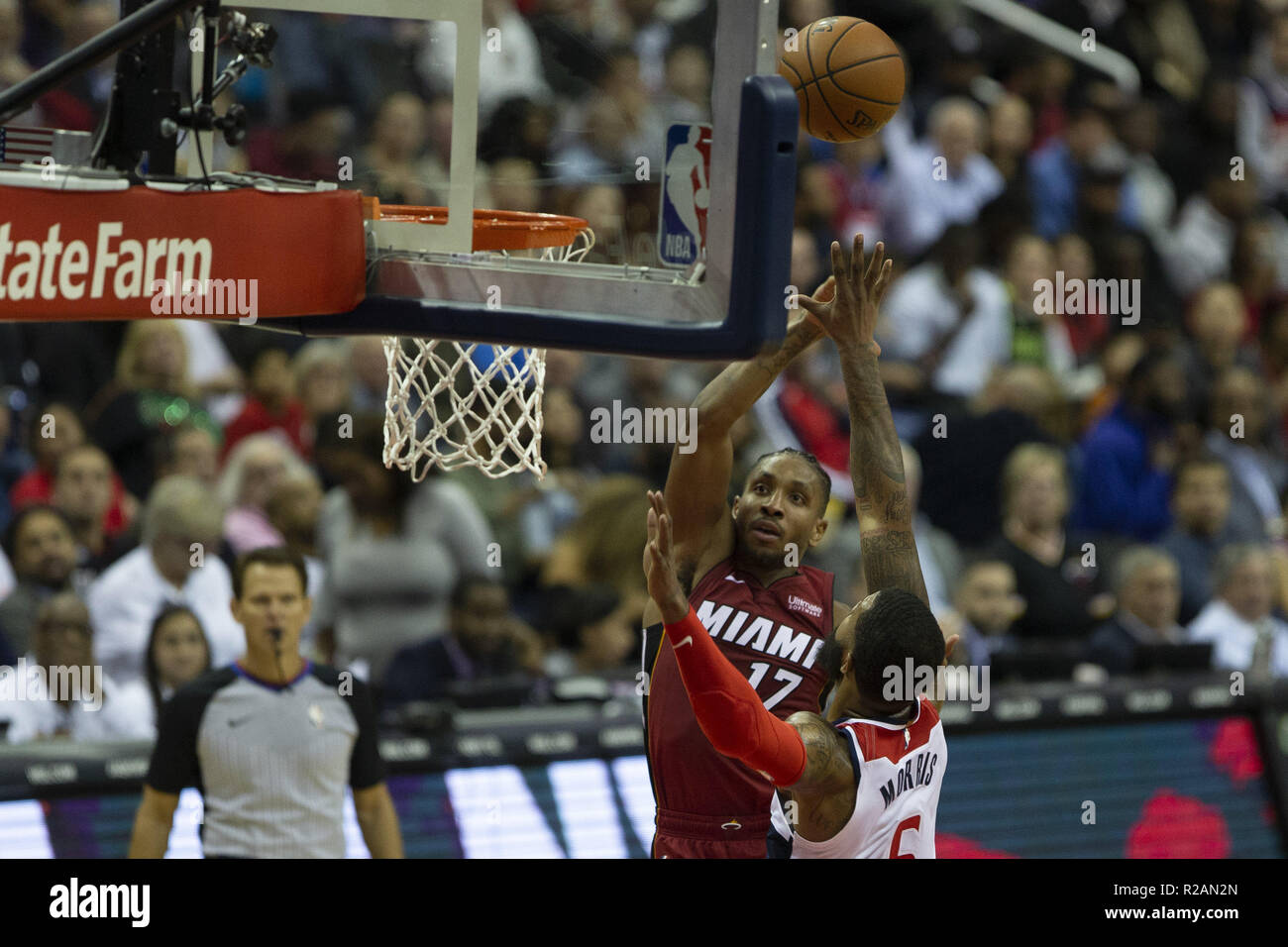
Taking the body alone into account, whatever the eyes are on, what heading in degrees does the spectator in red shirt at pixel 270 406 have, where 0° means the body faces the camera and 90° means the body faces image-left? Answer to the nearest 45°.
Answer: approximately 0°

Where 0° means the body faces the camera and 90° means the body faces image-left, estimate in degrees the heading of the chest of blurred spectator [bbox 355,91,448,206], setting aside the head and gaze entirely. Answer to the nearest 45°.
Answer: approximately 0°

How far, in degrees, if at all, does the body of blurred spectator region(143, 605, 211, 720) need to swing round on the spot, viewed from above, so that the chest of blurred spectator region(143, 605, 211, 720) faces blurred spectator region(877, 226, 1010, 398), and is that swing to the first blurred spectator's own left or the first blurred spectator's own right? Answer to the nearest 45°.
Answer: approximately 135° to the first blurred spectator's own left

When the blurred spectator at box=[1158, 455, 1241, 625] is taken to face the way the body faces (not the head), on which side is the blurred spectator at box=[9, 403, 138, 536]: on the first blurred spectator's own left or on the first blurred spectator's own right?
on the first blurred spectator's own right

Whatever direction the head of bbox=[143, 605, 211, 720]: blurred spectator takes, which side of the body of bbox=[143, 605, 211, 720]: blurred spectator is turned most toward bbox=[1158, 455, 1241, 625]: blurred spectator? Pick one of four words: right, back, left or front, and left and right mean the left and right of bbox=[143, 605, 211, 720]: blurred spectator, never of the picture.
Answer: left

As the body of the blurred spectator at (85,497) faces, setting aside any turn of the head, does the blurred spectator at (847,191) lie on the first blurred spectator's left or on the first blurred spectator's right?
on the first blurred spectator's left

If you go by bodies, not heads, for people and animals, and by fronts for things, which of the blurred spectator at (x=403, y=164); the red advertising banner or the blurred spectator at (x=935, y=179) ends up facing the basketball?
the blurred spectator at (x=935, y=179)
